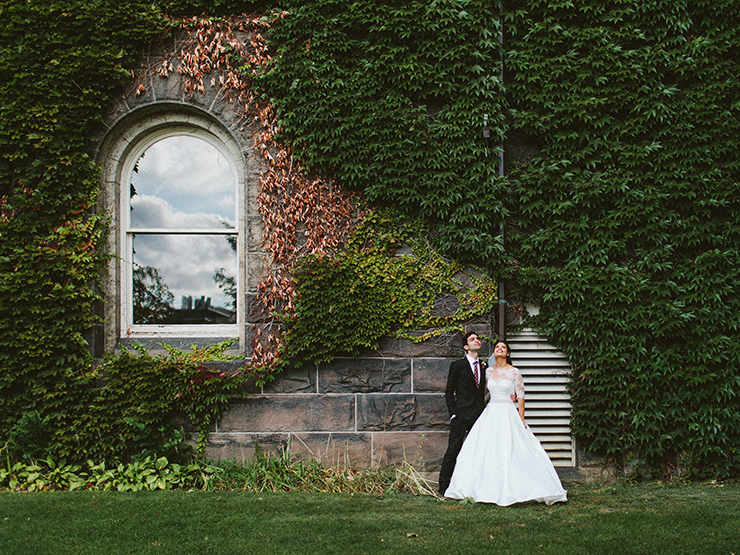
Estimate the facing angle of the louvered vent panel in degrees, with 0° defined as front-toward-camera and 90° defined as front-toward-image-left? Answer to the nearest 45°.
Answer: approximately 0°

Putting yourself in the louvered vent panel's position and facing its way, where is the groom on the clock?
The groom is roughly at 1 o'clock from the louvered vent panel.

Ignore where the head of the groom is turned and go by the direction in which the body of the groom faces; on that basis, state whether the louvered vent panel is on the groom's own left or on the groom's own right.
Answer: on the groom's own left

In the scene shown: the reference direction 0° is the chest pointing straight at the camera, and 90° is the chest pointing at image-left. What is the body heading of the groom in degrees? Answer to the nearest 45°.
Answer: approximately 315°
